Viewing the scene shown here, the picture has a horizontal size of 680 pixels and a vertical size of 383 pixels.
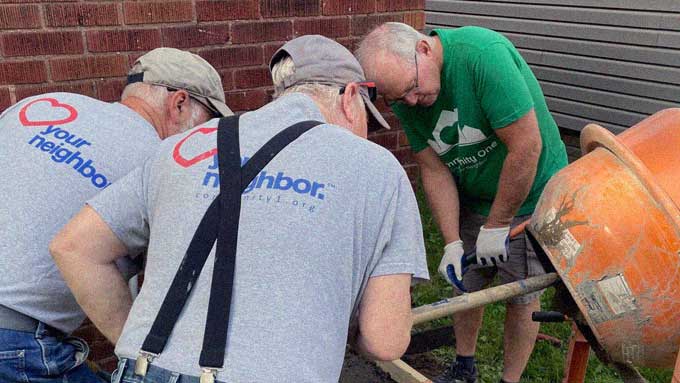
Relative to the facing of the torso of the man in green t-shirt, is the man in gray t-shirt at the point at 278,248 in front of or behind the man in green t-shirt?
in front

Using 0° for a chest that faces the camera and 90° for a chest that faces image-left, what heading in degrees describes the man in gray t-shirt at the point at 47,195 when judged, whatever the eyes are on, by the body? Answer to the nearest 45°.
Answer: approximately 225°

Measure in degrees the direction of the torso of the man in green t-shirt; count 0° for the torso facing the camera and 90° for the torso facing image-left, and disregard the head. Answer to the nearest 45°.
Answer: approximately 45°

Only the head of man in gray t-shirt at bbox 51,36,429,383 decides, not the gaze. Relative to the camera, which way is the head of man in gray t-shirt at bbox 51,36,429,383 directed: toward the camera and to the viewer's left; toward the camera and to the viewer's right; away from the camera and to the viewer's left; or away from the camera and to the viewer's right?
away from the camera and to the viewer's right

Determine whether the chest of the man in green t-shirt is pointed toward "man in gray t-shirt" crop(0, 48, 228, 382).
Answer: yes

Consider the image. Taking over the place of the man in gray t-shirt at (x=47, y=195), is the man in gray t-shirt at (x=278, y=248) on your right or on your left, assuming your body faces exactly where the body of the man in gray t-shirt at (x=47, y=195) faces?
on your right

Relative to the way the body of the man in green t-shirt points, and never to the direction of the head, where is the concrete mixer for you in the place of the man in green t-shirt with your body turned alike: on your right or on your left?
on your left

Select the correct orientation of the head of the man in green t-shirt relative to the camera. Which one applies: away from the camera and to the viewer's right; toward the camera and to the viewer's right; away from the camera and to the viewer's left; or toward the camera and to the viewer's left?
toward the camera and to the viewer's left

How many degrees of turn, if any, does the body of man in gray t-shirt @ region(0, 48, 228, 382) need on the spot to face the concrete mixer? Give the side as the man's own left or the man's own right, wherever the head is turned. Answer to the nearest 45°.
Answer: approximately 45° to the man's own right
